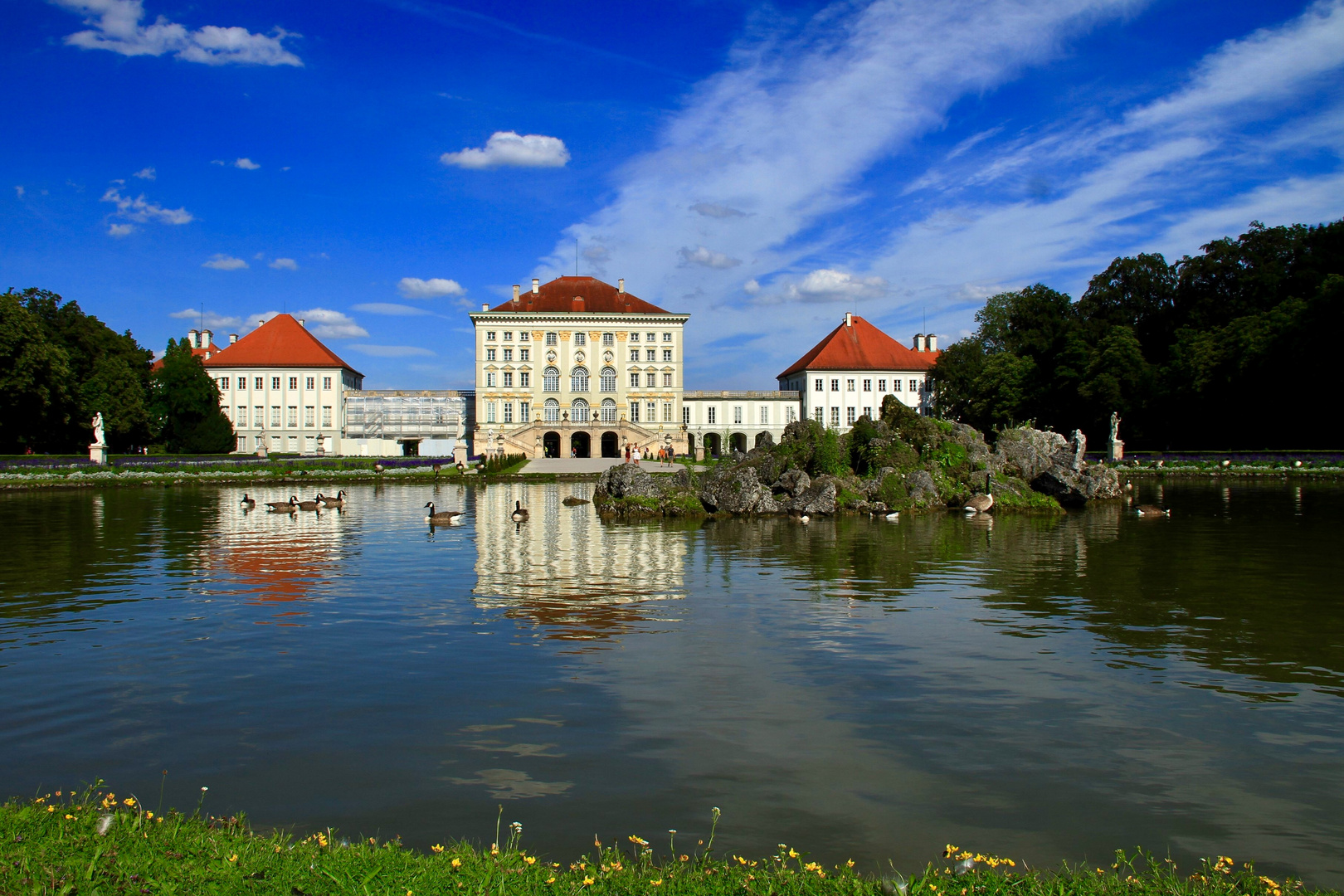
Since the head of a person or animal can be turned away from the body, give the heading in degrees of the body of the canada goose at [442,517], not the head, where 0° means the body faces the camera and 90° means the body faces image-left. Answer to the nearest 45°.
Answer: approximately 90°
